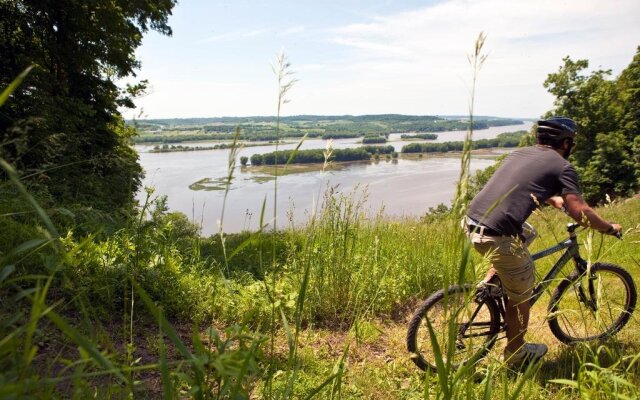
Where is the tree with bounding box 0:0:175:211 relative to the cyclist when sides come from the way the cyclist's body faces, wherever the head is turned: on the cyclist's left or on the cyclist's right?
on the cyclist's left

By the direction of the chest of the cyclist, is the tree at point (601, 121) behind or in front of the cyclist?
in front

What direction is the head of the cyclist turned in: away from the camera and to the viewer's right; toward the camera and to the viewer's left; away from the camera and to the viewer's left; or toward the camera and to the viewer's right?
away from the camera and to the viewer's right

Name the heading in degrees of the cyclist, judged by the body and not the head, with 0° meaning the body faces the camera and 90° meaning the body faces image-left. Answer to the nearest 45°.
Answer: approximately 225°
